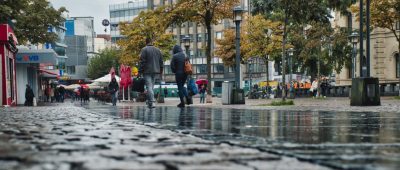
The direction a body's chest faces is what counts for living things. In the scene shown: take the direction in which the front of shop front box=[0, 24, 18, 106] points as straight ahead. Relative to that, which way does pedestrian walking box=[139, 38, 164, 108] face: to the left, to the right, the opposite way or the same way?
to the left

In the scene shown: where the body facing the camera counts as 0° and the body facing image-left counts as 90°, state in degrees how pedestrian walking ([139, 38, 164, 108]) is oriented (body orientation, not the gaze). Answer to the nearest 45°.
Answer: approximately 180°

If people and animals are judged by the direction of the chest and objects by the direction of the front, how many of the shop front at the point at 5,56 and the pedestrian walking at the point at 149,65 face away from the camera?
1

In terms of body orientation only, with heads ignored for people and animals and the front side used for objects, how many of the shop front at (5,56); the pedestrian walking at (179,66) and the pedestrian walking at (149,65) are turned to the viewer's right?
1

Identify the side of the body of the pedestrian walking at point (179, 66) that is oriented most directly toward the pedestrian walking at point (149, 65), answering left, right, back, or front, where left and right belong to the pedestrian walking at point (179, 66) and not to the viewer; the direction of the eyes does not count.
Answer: left

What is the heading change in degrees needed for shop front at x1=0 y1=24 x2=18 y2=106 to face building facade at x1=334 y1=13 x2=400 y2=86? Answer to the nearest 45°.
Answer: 0° — it already faces it

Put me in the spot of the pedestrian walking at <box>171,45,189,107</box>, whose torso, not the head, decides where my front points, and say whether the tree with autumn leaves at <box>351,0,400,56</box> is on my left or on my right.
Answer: on my right

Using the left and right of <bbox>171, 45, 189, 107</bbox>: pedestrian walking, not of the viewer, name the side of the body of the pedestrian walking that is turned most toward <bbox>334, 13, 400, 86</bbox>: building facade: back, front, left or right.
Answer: right

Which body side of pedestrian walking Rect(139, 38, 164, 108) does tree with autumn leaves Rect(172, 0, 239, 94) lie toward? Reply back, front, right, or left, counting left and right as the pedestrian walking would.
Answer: front
